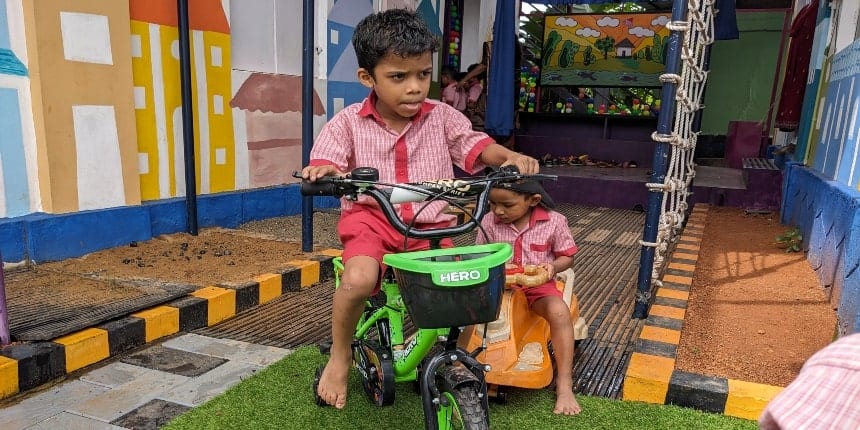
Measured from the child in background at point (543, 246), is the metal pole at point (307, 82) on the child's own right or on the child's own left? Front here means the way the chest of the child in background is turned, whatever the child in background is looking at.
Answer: on the child's own right

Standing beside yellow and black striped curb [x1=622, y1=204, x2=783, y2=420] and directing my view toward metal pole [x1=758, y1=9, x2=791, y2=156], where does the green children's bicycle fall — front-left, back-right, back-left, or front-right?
back-left

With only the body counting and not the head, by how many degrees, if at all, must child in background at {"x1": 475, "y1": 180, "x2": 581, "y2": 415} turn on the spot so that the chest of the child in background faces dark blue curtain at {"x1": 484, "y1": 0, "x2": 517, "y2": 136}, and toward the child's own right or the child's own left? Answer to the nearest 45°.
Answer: approximately 135° to the child's own right

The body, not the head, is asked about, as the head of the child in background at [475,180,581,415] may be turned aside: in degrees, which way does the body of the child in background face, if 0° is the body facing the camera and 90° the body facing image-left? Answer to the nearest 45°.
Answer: approximately 45°

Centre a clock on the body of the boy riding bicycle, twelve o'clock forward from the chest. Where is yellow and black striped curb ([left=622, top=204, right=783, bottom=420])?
The yellow and black striped curb is roughly at 9 o'clock from the boy riding bicycle.

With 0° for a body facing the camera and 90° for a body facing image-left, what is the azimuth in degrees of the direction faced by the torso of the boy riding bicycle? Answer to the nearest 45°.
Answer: approximately 0°

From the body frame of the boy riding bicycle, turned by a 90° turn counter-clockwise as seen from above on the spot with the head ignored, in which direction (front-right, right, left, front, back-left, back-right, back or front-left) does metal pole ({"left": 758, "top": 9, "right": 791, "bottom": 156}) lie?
front-left

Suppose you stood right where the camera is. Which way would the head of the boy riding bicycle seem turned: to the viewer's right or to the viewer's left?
to the viewer's right

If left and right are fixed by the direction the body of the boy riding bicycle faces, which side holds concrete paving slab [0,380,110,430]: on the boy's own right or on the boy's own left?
on the boy's own right
